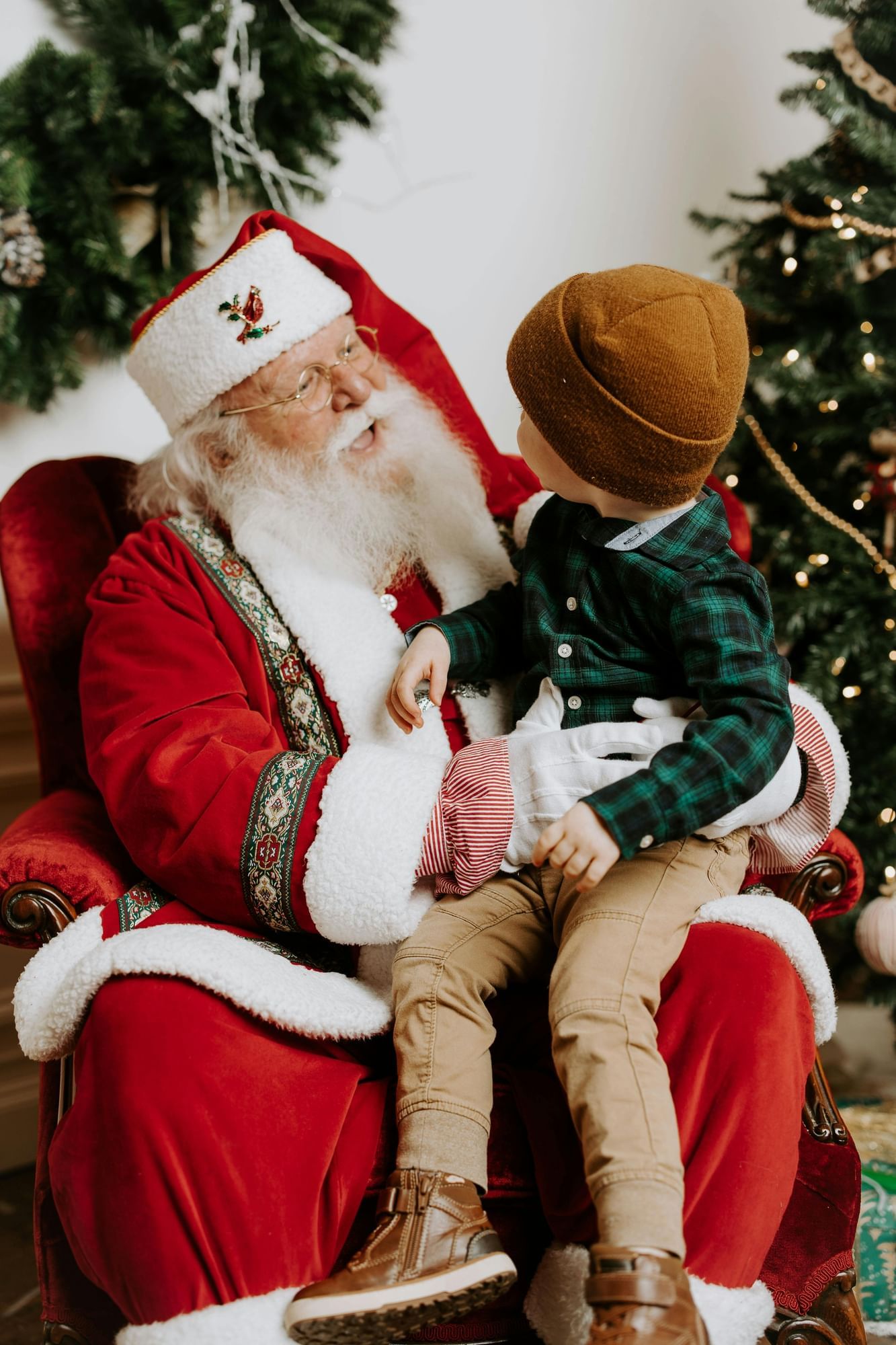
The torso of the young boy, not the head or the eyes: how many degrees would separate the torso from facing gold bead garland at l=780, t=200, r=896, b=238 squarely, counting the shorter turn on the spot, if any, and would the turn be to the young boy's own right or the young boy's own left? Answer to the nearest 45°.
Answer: approximately 180°

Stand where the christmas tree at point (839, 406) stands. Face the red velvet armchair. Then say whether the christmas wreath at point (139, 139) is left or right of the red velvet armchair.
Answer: right

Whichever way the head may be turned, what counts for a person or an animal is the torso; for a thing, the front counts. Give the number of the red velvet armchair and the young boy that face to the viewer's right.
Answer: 0

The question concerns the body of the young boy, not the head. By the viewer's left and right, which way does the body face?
facing the viewer and to the left of the viewer

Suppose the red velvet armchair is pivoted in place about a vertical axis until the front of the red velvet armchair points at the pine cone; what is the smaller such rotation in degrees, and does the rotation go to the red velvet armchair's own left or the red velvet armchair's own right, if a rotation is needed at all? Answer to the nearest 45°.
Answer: approximately 180°

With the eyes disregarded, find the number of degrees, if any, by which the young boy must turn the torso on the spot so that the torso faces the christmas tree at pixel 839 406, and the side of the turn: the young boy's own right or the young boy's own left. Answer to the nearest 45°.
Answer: approximately 180°

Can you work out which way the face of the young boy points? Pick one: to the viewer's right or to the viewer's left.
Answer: to the viewer's left
